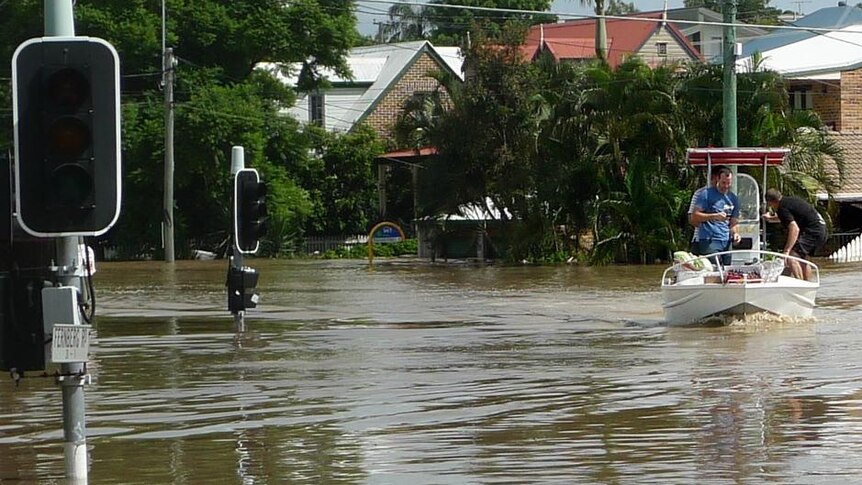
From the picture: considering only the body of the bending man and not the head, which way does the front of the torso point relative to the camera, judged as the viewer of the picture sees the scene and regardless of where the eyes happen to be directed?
to the viewer's left

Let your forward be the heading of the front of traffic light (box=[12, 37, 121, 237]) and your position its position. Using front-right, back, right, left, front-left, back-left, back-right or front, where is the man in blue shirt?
back-left

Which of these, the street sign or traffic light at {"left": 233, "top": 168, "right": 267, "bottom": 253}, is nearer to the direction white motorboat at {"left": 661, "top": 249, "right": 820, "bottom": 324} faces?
the street sign

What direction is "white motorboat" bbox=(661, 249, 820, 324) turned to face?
toward the camera

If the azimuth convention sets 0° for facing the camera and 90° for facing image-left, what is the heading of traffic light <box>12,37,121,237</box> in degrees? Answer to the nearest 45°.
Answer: approximately 0°

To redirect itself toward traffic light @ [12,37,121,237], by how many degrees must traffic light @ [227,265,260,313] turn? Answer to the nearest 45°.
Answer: approximately 90° to its right

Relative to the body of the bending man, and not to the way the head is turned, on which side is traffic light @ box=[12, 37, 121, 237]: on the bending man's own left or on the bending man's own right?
on the bending man's own left
